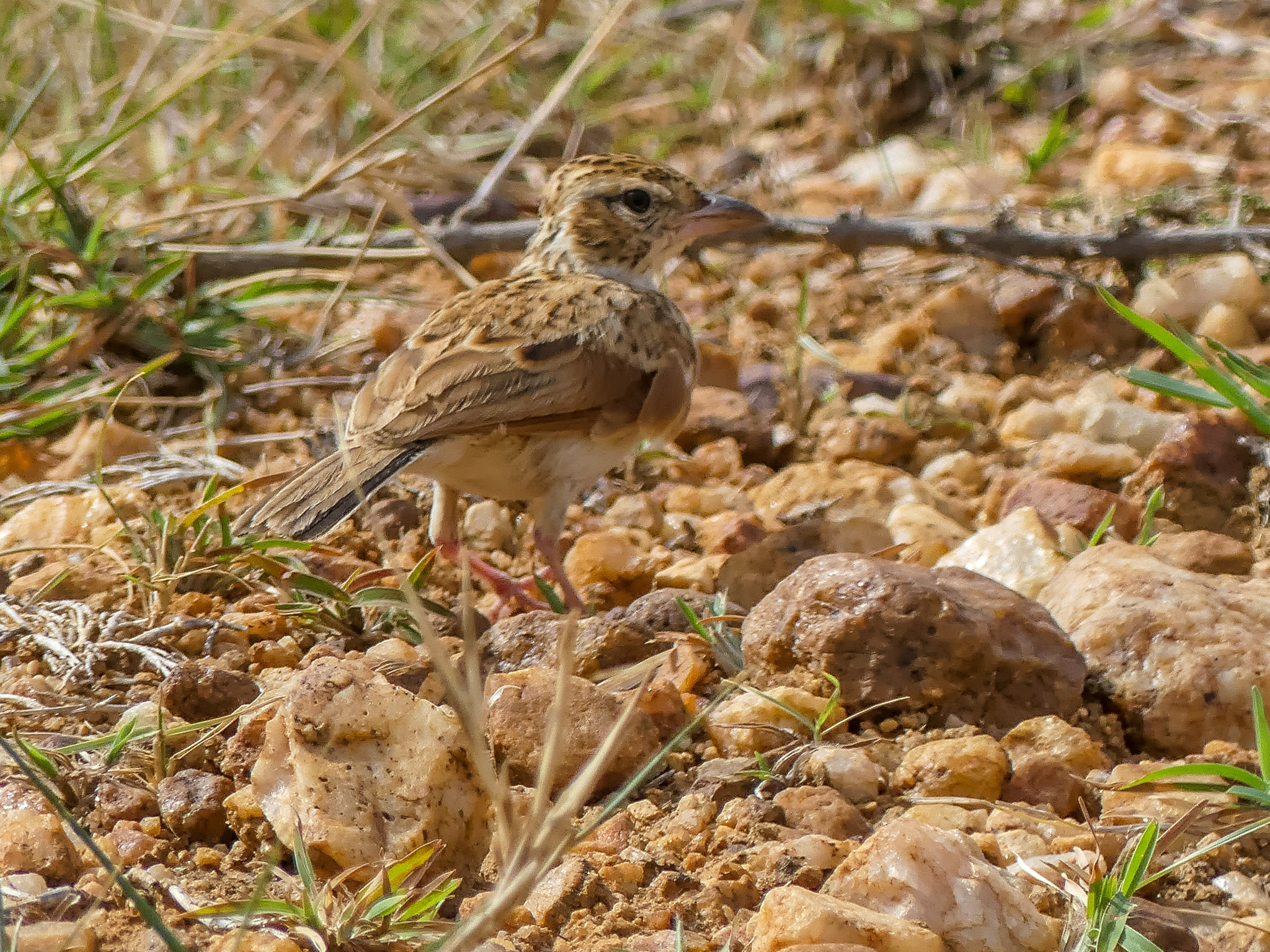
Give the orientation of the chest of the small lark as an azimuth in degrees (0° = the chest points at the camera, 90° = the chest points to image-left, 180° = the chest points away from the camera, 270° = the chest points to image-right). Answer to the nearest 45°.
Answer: approximately 270°

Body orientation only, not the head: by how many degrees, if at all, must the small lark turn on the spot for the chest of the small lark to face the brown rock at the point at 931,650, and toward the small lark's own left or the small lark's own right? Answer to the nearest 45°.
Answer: approximately 45° to the small lark's own right

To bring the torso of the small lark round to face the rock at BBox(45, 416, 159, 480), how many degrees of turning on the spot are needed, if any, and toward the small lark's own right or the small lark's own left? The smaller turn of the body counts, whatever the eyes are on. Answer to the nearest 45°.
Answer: approximately 135° to the small lark's own left

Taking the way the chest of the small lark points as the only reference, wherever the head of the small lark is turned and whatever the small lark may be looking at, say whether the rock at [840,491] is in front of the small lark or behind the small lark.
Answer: in front

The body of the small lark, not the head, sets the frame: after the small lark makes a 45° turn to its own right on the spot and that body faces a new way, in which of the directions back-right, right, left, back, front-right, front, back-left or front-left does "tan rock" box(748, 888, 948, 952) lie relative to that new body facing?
front-right

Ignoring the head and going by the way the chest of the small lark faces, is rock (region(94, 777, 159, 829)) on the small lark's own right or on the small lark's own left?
on the small lark's own right

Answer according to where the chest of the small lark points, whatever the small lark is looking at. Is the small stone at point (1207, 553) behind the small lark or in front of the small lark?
in front

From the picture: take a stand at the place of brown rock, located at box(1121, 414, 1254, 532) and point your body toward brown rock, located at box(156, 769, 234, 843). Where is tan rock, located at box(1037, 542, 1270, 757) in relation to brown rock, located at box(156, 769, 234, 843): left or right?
left

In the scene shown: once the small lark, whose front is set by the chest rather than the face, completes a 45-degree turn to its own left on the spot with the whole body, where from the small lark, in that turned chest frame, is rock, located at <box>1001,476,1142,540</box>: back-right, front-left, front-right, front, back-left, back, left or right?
front-right
